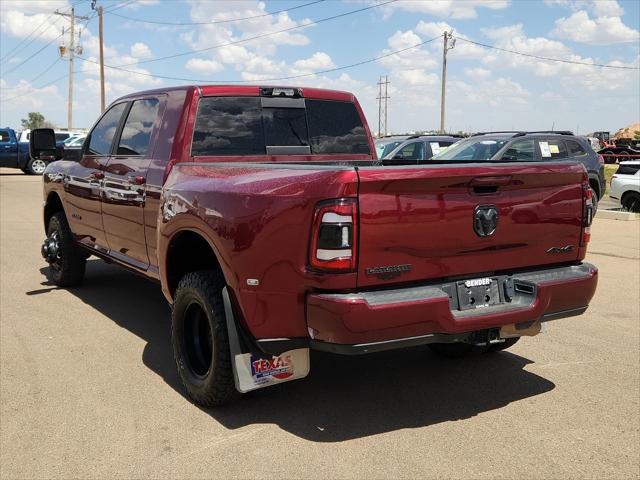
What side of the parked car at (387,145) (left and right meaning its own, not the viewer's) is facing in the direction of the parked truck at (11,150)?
right

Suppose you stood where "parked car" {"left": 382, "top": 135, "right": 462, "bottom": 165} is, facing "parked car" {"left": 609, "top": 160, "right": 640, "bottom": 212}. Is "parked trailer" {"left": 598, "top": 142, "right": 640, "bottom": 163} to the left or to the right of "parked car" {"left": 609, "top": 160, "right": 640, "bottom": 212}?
left

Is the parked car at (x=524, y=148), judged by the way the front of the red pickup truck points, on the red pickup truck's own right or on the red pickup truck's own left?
on the red pickup truck's own right

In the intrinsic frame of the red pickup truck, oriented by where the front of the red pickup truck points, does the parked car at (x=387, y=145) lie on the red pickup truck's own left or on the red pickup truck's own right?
on the red pickup truck's own right

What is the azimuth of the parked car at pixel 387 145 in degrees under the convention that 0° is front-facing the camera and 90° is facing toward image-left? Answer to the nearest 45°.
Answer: approximately 45°

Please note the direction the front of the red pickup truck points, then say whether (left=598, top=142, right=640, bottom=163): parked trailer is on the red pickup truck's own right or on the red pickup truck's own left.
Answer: on the red pickup truck's own right

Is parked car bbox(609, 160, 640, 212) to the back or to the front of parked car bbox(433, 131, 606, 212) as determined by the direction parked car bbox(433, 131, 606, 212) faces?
to the back

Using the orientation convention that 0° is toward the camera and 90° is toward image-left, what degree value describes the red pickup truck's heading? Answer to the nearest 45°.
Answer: approximately 135°

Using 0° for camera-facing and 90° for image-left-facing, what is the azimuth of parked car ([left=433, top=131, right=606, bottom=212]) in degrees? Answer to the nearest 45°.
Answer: approximately 45°
